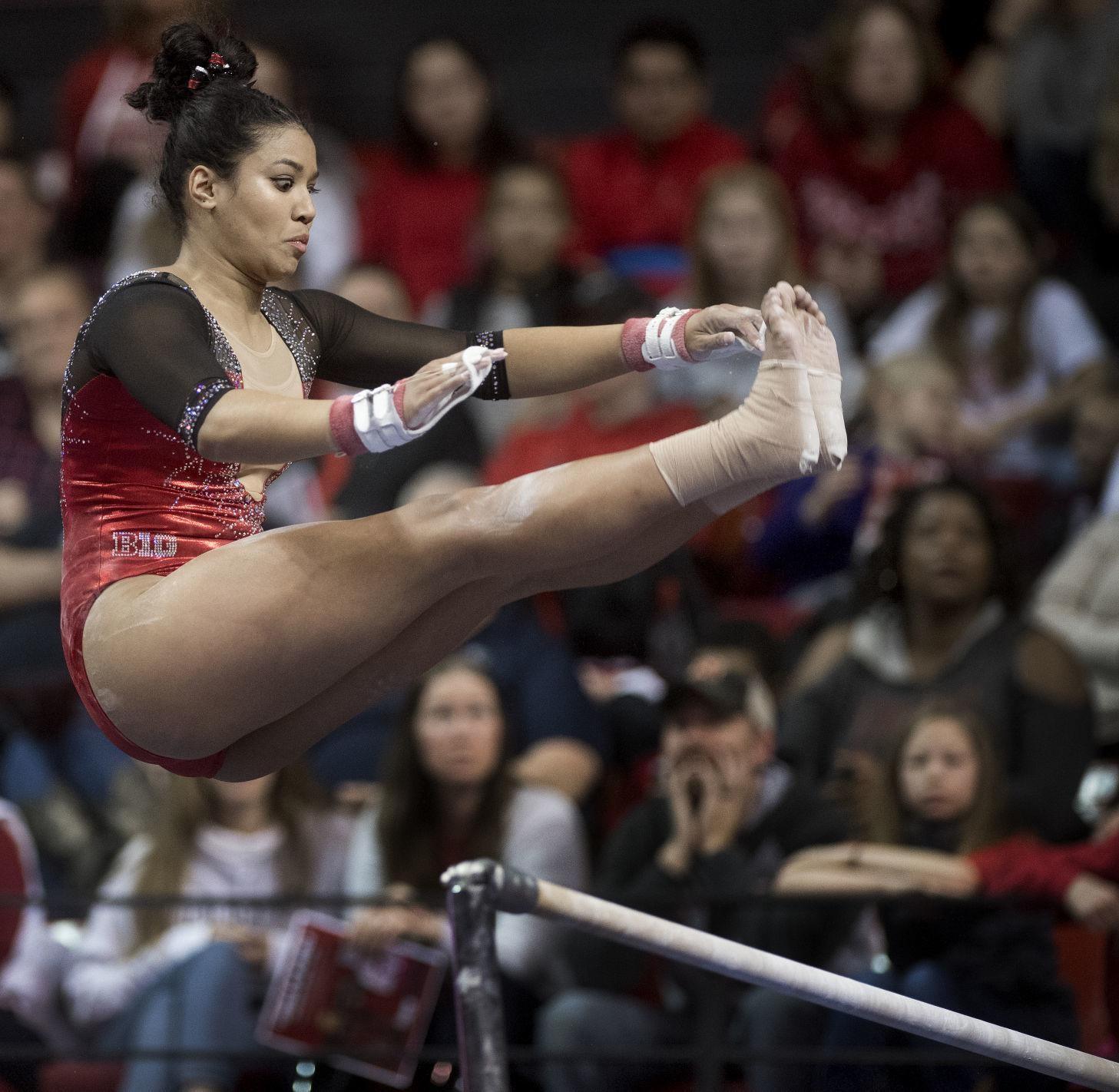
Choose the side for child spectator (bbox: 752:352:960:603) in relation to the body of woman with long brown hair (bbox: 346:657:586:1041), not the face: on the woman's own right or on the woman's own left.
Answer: on the woman's own left

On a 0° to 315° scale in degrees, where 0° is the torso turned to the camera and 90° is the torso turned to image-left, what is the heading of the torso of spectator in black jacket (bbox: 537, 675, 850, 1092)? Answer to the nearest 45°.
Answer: approximately 45°

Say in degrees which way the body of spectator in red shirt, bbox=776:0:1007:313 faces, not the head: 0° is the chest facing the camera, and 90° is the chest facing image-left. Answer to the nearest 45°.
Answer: approximately 0°

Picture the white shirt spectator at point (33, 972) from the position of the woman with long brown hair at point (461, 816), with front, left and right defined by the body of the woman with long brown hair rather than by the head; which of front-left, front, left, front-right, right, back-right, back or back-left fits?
right
